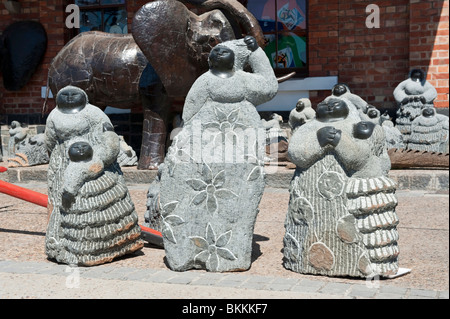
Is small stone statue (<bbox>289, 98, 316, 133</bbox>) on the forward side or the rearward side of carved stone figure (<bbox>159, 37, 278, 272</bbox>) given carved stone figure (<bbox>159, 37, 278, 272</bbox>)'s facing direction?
on the rearward side

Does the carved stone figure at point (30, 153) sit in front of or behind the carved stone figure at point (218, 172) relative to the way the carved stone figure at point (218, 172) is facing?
behind

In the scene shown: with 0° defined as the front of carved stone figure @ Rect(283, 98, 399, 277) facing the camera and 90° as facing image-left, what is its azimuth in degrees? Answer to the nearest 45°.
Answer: approximately 0°

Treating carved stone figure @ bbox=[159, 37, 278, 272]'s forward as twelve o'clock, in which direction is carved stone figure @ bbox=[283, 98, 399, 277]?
carved stone figure @ bbox=[283, 98, 399, 277] is roughly at 10 o'clock from carved stone figure @ bbox=[159, 37, 278, 272].

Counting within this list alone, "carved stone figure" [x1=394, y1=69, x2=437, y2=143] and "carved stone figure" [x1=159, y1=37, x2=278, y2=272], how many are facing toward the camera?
2

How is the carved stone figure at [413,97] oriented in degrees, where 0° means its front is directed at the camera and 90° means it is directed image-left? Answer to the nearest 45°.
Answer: approximately 0°

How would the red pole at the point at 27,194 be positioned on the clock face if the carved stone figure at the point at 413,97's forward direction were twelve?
The red pole is roughly at 1 o'clock from the carved stone figure.

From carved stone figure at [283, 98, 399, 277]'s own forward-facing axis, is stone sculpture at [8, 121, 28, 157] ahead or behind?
behind
